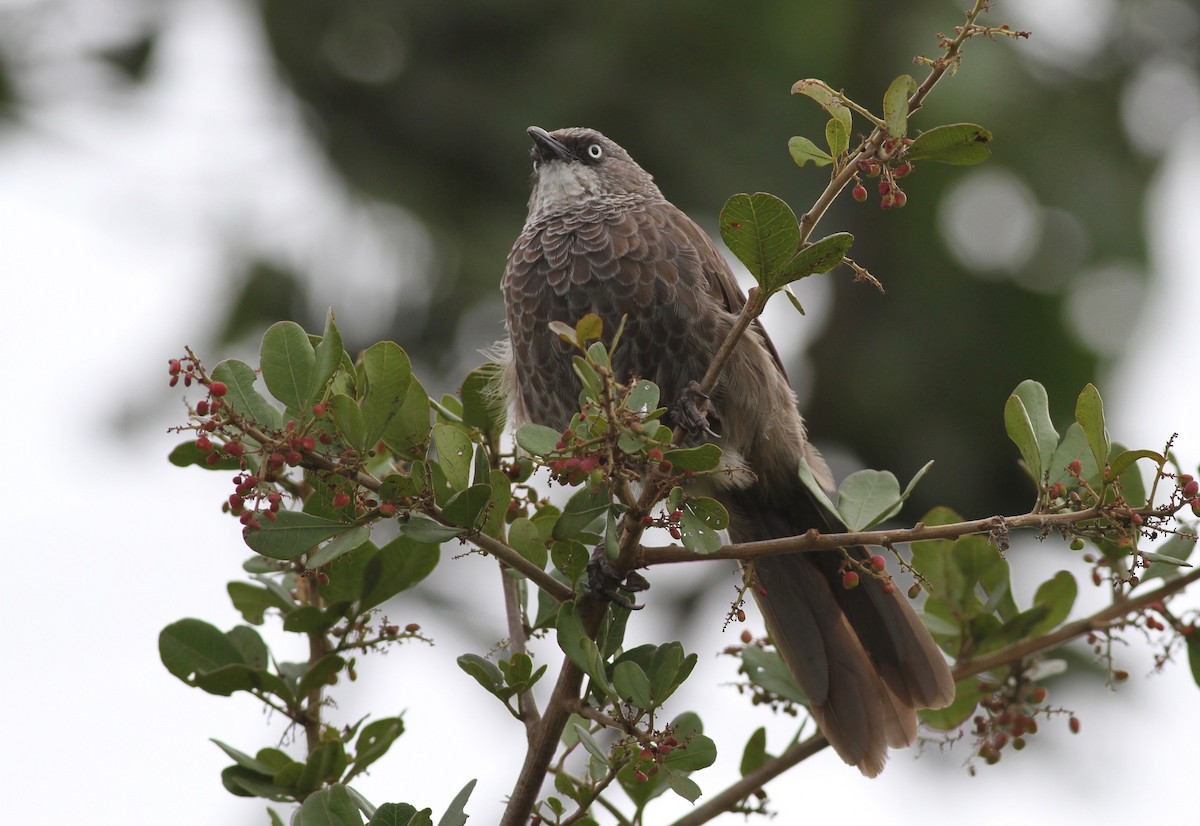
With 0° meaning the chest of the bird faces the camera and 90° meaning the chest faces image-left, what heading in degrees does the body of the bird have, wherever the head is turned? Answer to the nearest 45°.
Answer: approximately 45°
